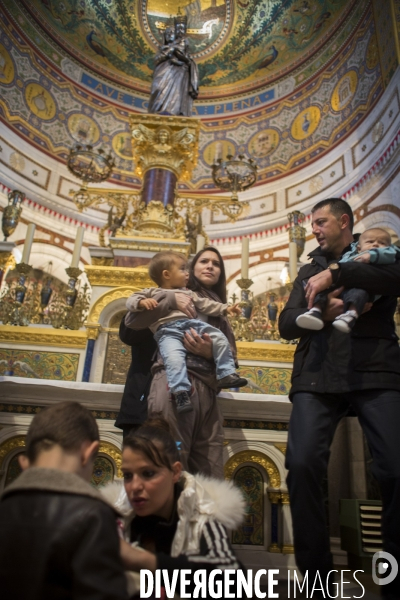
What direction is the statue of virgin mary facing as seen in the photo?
toward the camera

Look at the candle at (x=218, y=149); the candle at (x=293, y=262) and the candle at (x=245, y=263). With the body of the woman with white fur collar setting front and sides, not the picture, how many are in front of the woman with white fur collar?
0

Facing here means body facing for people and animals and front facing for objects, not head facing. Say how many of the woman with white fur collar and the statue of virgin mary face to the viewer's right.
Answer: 0

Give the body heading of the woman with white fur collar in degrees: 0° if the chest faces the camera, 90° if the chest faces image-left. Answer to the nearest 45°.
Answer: approximately 45°

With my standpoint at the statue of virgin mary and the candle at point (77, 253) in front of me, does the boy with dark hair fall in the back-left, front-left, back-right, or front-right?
front-left

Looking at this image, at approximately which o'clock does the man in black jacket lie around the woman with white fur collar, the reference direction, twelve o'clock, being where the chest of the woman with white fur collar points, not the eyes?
The man in black jacket is roughly at 7 o'clock from the woman with white fur collar.

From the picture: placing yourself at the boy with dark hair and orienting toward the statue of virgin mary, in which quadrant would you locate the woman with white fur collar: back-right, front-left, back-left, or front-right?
front-right
